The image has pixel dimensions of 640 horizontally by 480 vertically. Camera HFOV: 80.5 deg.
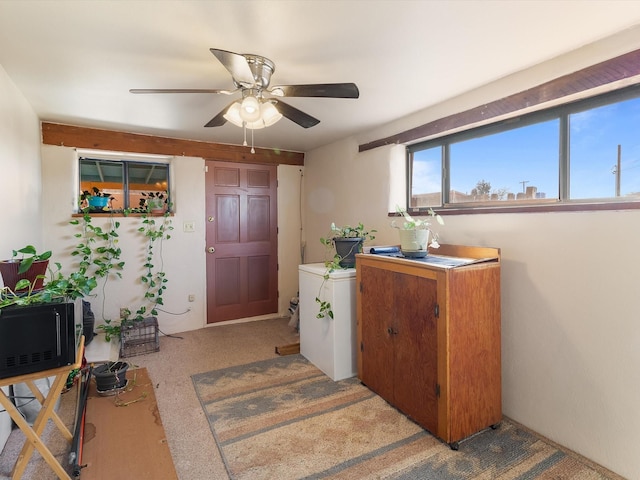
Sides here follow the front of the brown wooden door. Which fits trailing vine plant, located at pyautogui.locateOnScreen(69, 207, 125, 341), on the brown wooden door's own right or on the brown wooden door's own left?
on the brown wooden door's own right

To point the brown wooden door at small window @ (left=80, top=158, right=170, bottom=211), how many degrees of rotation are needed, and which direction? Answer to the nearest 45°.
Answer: approximately 90° to its right

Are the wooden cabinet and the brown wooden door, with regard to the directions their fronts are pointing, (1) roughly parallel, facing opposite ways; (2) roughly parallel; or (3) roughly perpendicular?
roughly perpendicular

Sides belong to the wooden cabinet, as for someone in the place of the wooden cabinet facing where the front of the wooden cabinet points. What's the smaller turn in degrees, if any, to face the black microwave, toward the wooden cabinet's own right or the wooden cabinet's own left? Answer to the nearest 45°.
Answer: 0° — it already faces it

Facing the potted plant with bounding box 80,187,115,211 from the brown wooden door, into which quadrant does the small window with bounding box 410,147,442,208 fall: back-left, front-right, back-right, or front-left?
back-left

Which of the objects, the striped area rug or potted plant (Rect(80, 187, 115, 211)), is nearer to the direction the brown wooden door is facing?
the striped area rug

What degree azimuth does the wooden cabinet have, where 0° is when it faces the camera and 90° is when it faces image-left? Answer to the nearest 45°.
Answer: approximately 45°

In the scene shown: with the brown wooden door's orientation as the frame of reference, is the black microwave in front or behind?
in front

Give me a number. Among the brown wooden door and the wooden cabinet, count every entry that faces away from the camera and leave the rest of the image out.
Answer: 0

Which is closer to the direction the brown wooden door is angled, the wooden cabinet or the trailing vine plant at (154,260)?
the wooden cabinet

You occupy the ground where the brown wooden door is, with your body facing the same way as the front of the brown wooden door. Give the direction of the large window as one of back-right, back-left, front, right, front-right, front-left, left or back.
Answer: front-left

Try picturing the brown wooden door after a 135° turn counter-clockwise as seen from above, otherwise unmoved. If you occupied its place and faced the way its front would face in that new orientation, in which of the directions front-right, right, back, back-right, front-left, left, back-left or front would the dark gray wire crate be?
back

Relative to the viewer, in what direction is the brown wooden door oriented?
toward the camera
